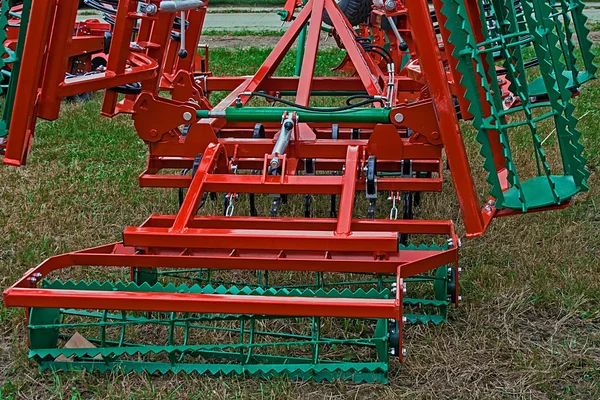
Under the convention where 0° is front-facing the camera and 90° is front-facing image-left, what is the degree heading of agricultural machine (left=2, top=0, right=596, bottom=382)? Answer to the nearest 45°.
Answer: approximately 180°
